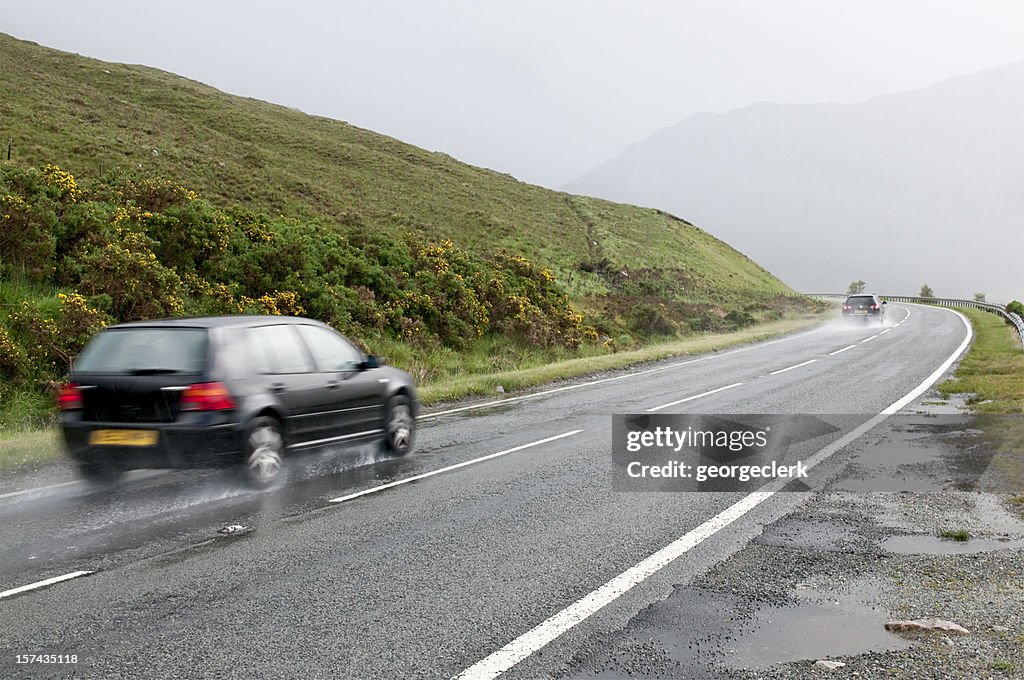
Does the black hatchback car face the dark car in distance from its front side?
yes

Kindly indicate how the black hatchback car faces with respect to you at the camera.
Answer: facing away from the viewer and to the right of the viewer
